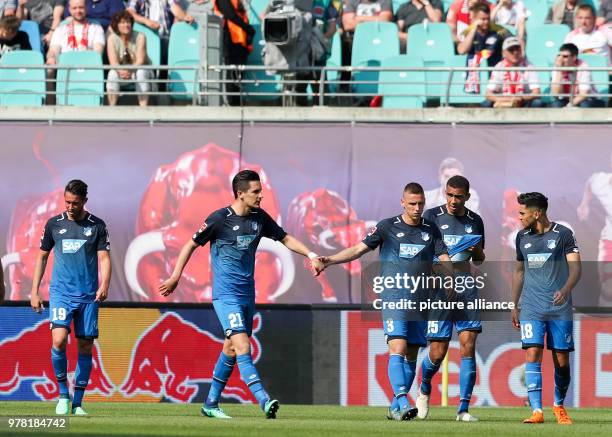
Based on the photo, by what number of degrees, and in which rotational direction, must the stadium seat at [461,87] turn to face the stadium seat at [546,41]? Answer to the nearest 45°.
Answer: approximately 90° to its left

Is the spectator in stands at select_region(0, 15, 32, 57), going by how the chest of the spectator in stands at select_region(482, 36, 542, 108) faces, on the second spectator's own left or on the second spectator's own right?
on the second spectator's own right

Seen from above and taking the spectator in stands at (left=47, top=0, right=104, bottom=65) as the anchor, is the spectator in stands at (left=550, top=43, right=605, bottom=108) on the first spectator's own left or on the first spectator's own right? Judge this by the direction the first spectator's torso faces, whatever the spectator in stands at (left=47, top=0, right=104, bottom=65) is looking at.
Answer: on the first spectator's own left

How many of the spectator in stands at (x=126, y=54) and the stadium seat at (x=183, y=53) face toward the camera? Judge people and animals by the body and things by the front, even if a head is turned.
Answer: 2

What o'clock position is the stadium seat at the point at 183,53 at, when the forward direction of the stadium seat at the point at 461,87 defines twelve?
the stadium seat at the point at 183,53 is roughly at 3 o'clock from the stadium seat at the point at 461,87.

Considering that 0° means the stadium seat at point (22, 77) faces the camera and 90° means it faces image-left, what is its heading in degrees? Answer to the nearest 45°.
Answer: approximately 0°

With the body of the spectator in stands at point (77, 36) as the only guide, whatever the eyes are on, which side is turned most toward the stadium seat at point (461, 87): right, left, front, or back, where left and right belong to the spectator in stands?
left

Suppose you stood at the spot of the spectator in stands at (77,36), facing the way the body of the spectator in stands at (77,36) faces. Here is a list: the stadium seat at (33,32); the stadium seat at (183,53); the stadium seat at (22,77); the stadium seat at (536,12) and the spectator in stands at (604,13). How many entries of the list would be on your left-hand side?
3

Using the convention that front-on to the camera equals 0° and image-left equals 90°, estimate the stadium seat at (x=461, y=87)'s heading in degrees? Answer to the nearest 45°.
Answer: approximately 0°

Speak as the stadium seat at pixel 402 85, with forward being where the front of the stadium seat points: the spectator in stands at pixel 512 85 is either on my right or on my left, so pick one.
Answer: on my left

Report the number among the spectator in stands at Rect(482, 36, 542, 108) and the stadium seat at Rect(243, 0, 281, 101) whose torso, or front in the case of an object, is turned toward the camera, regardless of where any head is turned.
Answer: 2

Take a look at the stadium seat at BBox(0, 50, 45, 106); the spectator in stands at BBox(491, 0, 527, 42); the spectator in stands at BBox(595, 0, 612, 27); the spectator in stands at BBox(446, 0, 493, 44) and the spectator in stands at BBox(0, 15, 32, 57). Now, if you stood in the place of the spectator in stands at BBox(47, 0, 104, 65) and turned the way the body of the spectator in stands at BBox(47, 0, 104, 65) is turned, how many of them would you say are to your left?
3

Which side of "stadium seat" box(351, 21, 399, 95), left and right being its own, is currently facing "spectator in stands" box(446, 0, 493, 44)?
left
